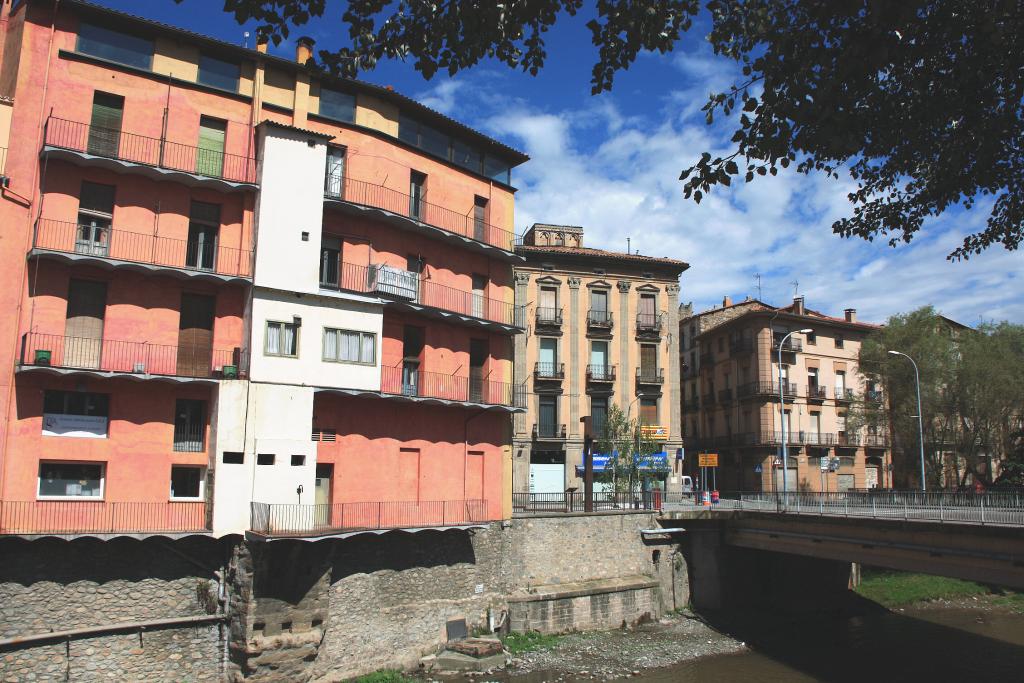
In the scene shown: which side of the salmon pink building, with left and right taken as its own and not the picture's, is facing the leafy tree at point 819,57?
front

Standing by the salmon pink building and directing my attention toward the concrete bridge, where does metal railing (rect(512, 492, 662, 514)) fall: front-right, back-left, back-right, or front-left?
front-left

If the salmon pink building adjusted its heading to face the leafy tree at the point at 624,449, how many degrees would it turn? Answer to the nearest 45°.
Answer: approximately 90° to its left

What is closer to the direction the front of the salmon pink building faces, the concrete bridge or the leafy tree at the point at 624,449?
the concrete bridge

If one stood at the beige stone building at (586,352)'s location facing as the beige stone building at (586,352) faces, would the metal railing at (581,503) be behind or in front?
in front

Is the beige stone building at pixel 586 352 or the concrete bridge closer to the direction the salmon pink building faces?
the concrete bridge

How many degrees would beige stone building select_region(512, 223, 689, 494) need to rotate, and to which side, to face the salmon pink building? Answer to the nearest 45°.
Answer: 0° — it already faces it

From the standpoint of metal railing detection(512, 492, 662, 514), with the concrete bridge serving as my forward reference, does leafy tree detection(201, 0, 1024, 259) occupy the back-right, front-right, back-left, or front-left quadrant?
front-right

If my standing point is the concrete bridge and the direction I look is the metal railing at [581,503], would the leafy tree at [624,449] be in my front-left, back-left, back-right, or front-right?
front-right

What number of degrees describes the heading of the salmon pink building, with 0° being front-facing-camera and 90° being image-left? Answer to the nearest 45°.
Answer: approximately 315°

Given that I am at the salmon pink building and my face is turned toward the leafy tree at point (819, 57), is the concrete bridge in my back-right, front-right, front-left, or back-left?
front-left

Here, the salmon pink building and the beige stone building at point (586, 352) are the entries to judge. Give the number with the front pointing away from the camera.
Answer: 0

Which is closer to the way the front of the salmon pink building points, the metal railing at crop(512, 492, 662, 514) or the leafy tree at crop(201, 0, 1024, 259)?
the leafy tree

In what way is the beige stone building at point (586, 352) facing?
toward the camera
